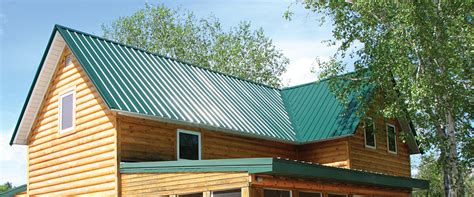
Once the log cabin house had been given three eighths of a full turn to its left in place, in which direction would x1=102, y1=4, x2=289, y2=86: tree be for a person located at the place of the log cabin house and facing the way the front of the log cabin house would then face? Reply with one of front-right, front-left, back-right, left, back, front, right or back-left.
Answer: front

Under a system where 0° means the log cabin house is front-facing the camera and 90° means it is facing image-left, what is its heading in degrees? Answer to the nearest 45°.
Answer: approximately 315°
